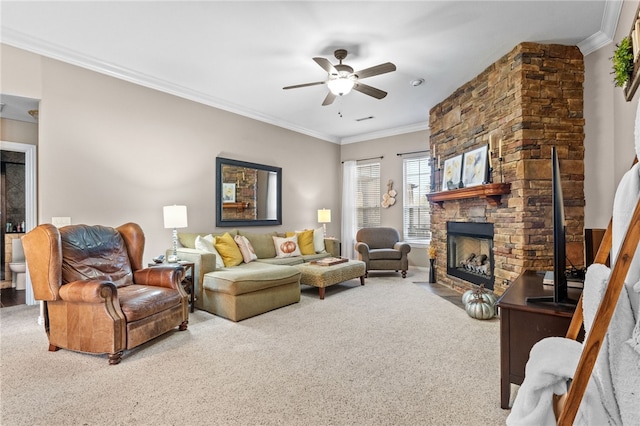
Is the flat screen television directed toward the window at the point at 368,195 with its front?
no

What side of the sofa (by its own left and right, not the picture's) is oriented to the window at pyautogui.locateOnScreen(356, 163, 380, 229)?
left

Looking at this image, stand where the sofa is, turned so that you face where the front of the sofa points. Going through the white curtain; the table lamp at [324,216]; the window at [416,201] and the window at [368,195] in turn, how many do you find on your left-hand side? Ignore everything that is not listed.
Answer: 4

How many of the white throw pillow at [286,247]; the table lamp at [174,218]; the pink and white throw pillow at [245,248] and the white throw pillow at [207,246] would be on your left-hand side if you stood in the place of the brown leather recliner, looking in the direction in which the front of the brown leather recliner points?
4

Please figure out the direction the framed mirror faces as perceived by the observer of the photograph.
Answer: facing the viewer and to the right of the viewer

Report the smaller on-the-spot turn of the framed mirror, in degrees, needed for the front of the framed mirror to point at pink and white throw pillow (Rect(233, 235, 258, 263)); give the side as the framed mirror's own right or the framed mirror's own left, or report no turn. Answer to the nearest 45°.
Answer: approximately 45° to the framed mirror's own right

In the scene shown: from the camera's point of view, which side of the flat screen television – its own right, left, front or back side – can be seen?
left

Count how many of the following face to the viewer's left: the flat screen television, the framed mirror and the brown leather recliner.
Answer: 1

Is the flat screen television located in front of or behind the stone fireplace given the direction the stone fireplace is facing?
in front

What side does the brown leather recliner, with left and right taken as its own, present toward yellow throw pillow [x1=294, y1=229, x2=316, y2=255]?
left

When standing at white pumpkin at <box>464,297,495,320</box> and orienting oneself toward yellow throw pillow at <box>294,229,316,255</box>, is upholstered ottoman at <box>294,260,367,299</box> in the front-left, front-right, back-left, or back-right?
front-left

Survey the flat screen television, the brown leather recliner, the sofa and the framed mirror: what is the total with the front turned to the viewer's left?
1

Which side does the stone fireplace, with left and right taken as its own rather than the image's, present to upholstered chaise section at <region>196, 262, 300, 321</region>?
front

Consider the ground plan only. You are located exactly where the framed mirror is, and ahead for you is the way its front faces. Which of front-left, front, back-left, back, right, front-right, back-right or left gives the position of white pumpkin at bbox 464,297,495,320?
front

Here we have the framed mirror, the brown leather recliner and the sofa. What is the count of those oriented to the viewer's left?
0

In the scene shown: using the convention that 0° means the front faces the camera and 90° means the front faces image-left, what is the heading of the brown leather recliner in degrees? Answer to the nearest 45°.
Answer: approximately 315°

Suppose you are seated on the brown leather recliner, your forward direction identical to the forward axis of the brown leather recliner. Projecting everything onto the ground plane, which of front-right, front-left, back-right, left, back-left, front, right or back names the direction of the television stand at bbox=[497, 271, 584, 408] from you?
front
